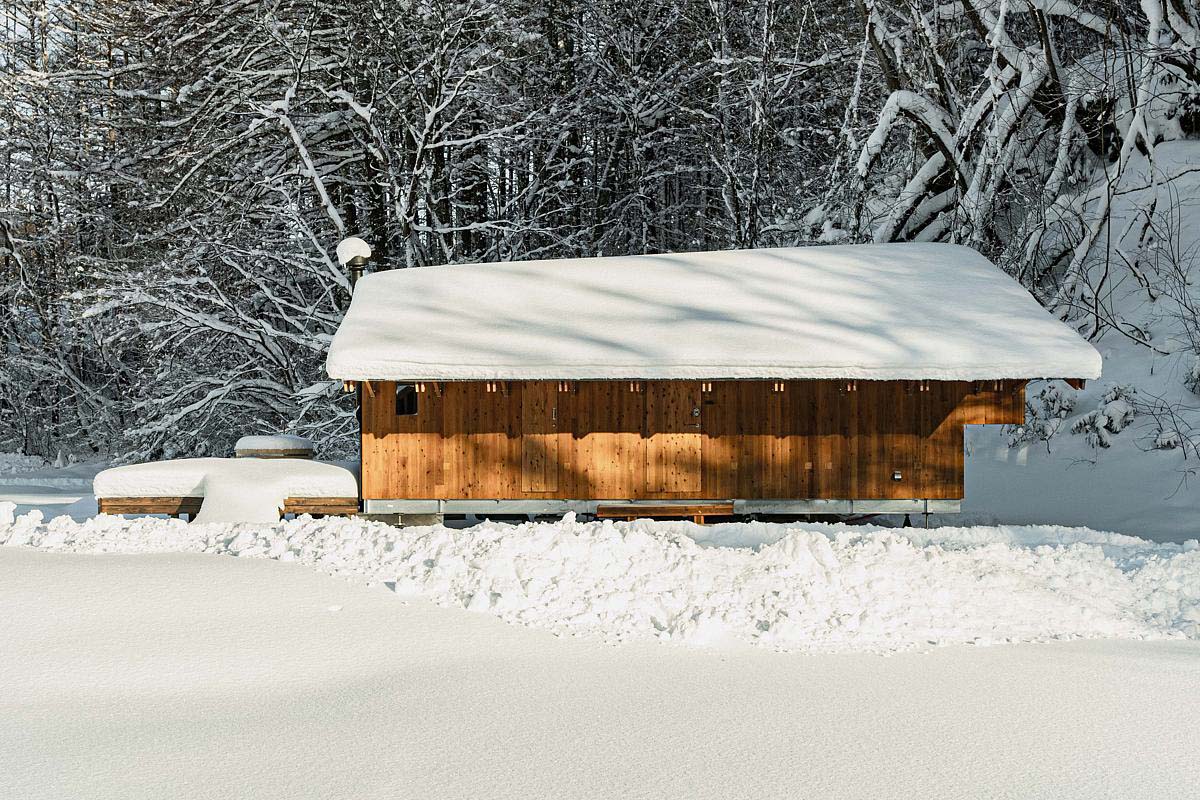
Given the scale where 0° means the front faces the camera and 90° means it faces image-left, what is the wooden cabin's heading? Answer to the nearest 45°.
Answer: approximately 0°

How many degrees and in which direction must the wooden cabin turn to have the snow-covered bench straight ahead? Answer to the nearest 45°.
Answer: approximately 90° to its right
